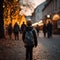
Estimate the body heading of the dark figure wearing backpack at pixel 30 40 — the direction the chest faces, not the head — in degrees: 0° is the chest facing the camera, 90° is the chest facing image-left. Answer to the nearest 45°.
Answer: approximately 180°
